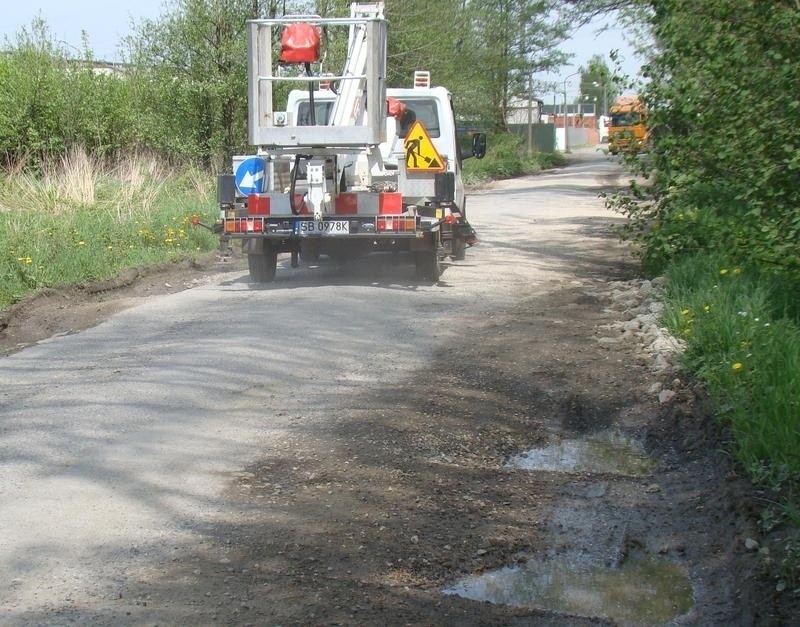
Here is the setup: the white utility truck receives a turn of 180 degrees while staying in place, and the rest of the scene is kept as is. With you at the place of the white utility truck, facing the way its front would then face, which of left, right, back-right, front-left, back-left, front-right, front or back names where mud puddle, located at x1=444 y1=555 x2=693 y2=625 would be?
front

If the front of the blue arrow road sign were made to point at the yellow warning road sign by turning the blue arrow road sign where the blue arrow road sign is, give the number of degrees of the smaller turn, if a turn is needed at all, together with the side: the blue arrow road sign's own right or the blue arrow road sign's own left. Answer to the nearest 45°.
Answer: approximately 90° to the blue arrow road sign's own left

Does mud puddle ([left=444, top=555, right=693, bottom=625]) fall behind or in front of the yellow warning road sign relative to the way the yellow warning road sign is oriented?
in front

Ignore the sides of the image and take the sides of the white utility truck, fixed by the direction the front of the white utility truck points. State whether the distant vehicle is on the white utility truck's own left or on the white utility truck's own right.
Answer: on the white utility truck's own right

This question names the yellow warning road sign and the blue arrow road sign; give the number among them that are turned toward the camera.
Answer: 2

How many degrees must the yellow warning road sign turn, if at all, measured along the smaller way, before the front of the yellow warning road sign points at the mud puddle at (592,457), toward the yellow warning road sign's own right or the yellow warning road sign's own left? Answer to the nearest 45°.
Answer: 0° — it already faces it

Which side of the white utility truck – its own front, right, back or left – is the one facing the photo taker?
back

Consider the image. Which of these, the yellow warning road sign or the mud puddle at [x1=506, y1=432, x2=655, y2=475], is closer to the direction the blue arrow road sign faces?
the mud puddle

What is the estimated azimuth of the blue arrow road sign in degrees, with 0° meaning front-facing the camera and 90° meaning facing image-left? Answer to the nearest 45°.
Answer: approximately 0°

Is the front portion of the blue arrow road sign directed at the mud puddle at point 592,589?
yes

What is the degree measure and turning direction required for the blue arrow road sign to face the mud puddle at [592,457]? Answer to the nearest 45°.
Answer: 0° — it already faces it
